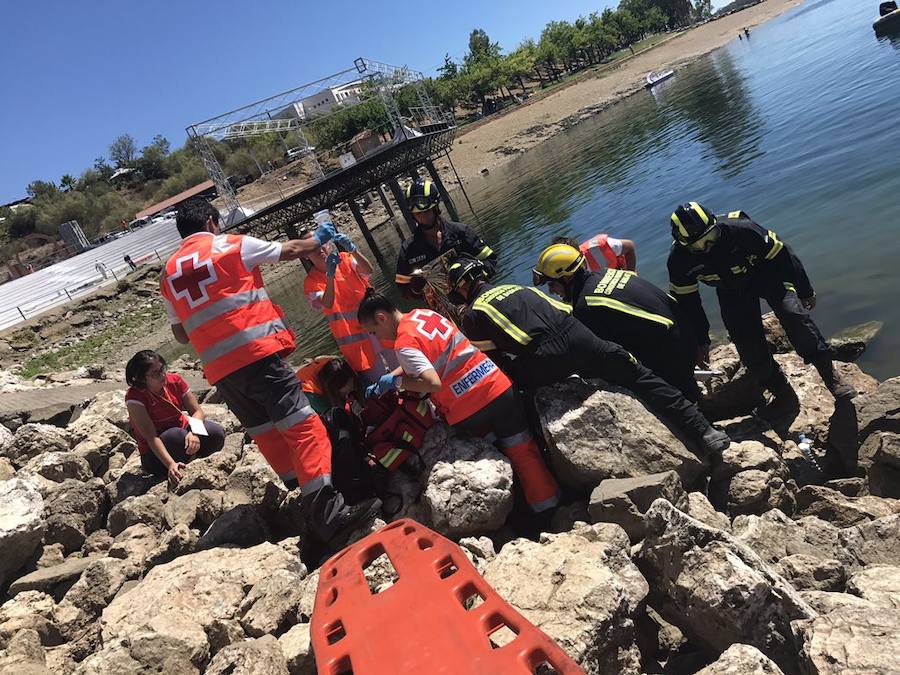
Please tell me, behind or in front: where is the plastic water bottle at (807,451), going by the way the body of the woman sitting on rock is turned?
in front

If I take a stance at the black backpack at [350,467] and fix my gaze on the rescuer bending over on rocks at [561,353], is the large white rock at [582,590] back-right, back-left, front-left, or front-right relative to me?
front-right

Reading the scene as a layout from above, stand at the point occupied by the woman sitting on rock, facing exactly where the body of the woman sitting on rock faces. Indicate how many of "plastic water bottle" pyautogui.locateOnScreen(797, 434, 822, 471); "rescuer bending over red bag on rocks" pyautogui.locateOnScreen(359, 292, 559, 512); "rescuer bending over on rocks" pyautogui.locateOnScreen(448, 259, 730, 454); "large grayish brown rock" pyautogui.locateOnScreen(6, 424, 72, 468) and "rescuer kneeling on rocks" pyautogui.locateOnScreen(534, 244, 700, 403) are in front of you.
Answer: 4

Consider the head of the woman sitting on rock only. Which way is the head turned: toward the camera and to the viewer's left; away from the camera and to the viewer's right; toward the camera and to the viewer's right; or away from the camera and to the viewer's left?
toward the camera and to the viewer's right

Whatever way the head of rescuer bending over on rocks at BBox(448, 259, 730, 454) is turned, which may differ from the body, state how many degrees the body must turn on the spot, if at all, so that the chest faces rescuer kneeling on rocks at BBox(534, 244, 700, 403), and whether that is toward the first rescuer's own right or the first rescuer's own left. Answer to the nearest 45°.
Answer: approximately 90° to the first rescuer's own right

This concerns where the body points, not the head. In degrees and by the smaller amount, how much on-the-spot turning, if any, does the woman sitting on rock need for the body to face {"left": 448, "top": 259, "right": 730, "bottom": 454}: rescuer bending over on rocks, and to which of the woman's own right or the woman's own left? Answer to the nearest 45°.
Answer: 0° — they already face them

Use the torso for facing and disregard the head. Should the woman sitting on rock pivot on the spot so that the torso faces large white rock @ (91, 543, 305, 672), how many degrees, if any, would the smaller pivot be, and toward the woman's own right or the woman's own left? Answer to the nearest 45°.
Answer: approximately 45° to the woman's own right

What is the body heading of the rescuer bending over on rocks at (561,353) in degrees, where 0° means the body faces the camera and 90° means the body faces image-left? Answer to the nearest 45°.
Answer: approximately 135°

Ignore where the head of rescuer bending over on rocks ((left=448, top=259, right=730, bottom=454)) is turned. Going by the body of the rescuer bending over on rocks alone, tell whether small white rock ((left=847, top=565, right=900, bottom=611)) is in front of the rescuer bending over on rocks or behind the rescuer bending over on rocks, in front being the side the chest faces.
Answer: behind

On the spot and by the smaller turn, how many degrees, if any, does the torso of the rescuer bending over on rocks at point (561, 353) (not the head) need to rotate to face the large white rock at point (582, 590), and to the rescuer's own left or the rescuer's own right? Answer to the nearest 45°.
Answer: approximately 135° to the rescuer's own left

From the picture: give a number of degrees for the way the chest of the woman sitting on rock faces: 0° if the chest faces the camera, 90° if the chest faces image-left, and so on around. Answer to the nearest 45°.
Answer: approximately 315°
